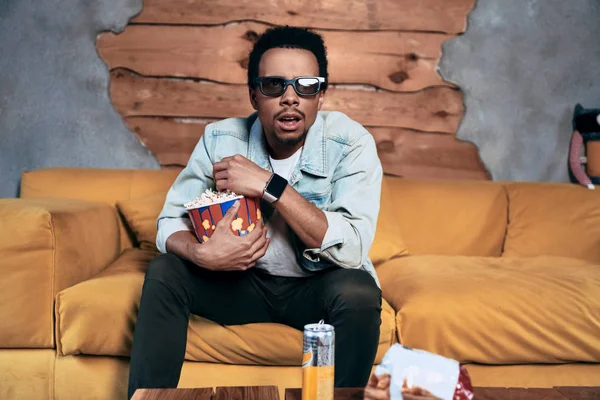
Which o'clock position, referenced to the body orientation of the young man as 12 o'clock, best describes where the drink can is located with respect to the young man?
The drink can is roughly at 12 o'clock from the young man.

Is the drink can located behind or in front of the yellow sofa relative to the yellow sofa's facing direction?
in front

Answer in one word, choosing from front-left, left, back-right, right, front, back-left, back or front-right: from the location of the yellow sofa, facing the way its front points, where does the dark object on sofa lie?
back-left

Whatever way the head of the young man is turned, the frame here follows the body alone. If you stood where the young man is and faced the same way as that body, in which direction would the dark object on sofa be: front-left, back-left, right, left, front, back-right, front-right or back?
back-left

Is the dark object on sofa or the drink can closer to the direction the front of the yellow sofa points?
the drink can

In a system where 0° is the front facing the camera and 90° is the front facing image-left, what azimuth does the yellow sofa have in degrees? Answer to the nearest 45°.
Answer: approximately 0°

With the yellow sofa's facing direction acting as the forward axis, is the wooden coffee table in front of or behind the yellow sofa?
in front
